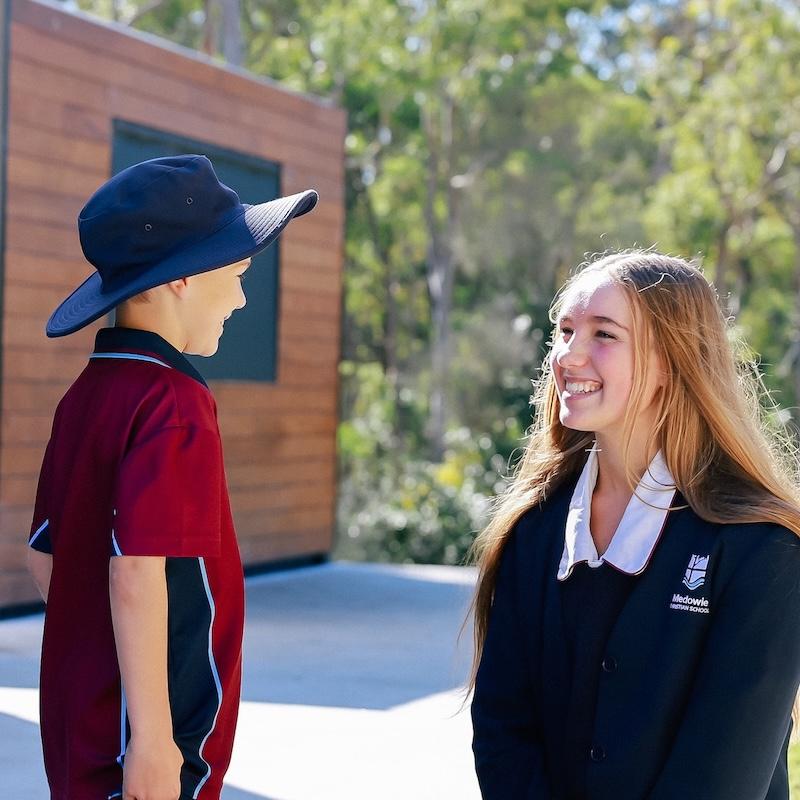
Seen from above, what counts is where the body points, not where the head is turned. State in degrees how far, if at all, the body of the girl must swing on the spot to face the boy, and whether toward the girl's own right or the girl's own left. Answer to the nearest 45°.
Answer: approximately 45° to the girl's own right

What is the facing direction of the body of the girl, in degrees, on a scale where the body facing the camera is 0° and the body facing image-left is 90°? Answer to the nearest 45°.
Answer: approximately 45°
